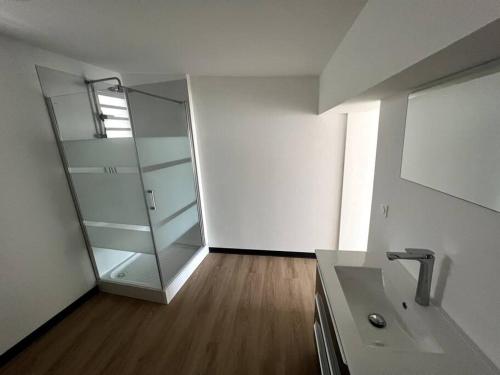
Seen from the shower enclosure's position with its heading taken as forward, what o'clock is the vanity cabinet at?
The vanity cabinet is roughly at 1 o'clock from the shower enclosure.

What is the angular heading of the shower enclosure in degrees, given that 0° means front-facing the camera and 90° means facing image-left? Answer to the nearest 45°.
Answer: approximately 315°

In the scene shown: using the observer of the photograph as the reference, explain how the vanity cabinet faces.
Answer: facing to the left of the viewer

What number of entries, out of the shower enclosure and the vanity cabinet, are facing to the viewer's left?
1

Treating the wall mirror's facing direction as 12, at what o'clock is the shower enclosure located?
The shower enclosure is roughly at 1 o'clock from the wall mirror.

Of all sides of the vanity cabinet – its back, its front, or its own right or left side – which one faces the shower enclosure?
front

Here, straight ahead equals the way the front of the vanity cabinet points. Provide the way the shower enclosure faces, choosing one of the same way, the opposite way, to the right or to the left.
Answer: the opposite way

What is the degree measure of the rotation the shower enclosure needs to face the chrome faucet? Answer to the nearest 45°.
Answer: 0° — it already faces it

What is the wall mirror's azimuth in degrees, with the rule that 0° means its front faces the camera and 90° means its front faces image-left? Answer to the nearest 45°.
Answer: approximately 45°
